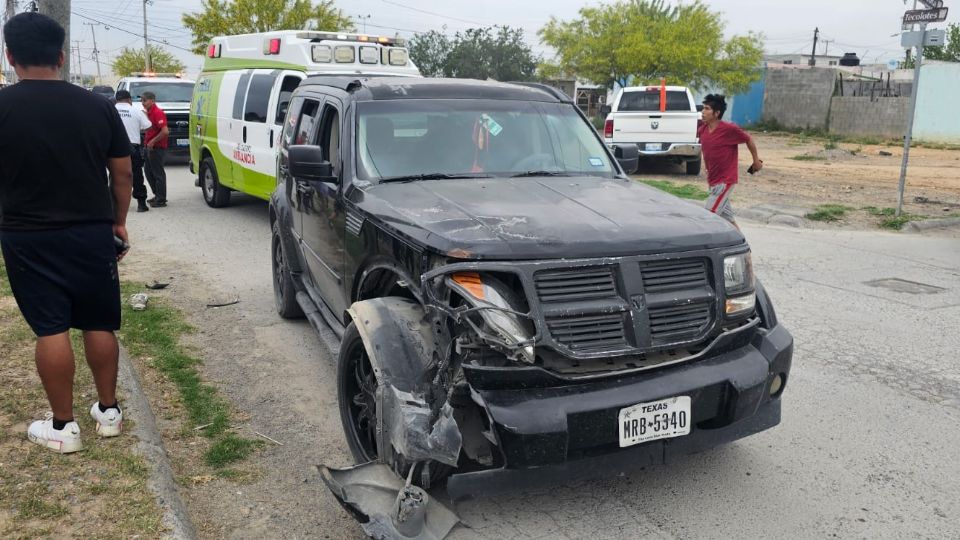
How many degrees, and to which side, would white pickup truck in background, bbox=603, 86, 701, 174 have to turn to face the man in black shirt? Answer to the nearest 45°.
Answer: approximately 180°

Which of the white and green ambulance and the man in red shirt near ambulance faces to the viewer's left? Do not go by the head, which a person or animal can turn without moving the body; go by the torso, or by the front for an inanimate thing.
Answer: the man in red shirt near ambulance

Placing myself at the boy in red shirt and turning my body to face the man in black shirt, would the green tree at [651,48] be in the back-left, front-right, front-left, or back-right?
back-right

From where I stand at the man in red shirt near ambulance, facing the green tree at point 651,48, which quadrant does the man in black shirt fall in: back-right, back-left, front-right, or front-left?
back-right

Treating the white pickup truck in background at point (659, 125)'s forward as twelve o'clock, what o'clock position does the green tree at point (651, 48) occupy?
The green tree is roughly at 12 o'clock from the white pickup truck in background.

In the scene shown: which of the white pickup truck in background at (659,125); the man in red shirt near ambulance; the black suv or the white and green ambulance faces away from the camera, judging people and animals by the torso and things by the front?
the white pickup truck in background

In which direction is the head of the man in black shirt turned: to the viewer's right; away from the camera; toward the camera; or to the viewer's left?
away from the camera

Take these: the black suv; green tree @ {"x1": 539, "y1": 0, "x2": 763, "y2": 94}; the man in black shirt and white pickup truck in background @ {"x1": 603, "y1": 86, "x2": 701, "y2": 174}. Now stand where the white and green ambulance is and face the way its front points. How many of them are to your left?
2

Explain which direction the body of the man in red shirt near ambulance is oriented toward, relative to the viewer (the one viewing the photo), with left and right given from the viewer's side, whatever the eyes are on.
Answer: facing to the left of the viewer

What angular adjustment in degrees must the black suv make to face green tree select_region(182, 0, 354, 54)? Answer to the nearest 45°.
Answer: approximately 135° to its left

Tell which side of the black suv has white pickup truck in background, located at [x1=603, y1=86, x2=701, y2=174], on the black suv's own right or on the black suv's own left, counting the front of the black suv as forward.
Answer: on the black suv's own left

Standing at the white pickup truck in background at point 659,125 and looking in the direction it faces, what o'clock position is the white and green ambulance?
The white and green ambulance is roughly at 7 o'clock from the white pickup truck in background.

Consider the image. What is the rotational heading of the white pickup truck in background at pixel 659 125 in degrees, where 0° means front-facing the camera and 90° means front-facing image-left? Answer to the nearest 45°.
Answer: approximately 180°
